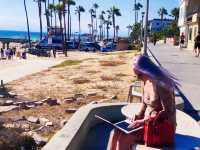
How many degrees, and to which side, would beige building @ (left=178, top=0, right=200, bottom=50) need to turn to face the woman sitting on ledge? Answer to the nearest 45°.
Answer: approximately 90° to its left

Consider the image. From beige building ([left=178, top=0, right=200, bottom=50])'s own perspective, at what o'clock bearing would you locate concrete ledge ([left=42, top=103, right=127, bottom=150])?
The concrete ledge is roughly at 9 o'clock from the beige building.

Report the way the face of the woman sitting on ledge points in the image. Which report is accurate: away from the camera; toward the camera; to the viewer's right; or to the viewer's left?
to the viewer's left

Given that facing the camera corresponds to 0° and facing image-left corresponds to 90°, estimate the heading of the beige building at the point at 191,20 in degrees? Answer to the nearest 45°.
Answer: approximately 90°
